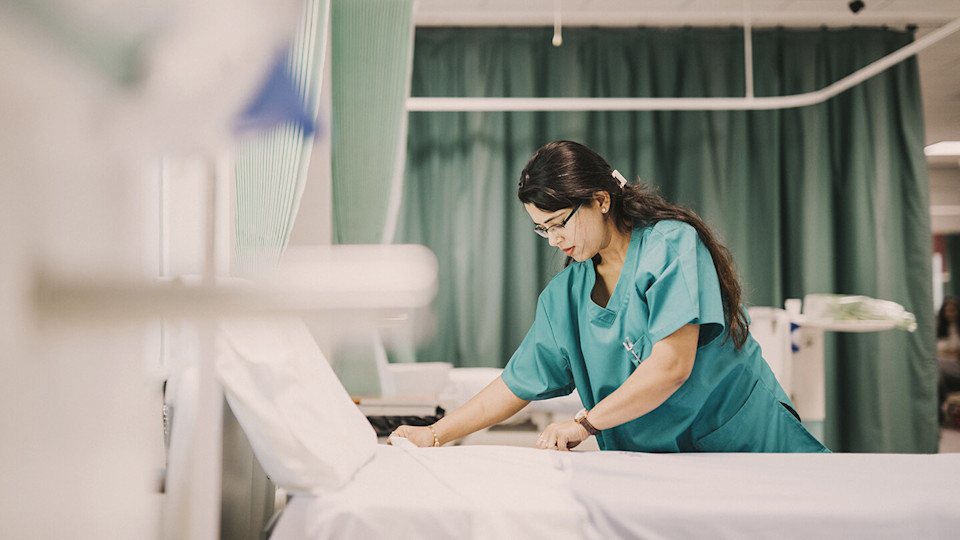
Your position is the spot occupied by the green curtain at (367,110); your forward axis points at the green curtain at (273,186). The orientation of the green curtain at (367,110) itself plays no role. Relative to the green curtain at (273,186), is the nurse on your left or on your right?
left

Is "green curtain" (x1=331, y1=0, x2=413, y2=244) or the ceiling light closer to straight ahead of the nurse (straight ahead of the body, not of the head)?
the green curtain

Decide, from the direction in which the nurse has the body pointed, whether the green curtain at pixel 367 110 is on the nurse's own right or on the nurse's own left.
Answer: on the nurse's own right

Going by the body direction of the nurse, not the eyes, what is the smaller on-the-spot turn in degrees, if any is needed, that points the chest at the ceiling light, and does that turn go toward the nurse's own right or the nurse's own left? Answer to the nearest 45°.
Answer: approximately 180°

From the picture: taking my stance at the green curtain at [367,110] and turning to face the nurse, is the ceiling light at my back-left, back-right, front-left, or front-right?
front-left

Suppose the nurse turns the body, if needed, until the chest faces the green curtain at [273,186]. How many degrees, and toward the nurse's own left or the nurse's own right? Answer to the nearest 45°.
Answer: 0° — they already face it

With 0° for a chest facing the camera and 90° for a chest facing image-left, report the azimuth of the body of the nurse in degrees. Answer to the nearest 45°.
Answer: approximately 45°
